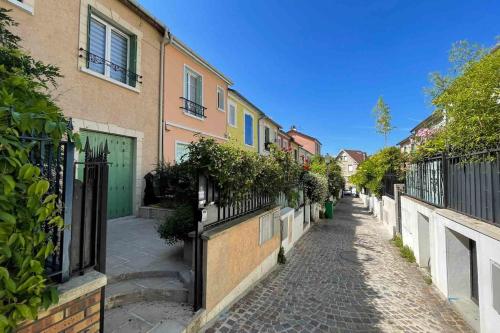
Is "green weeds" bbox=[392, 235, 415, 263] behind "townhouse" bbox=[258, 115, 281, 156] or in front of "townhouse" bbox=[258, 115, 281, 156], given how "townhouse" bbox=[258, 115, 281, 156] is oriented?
in front

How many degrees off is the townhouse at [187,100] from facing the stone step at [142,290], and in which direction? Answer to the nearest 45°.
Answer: approximately 45° to its right

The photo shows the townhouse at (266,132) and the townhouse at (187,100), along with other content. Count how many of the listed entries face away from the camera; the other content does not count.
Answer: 0

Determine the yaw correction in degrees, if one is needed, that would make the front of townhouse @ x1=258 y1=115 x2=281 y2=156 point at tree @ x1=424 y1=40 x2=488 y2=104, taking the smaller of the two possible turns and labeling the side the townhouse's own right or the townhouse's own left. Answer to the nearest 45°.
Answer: approximately 45° to the townhouse's own right

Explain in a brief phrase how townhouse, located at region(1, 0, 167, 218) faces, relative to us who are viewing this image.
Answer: facing the viewer and to the right of the viewer

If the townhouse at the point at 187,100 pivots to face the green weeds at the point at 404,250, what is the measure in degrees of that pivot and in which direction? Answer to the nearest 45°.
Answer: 0° — it already faces it

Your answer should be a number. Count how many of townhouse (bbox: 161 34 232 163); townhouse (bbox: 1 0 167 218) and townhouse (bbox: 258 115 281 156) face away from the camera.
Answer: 0

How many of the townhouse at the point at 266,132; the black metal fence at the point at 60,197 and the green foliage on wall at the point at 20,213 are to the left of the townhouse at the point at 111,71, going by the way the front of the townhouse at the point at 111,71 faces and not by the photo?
1

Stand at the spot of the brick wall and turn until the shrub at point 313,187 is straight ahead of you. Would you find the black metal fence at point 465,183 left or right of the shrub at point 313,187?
right

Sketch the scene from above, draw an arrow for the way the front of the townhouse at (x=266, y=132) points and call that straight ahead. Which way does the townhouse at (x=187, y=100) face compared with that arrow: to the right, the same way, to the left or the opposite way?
the same way

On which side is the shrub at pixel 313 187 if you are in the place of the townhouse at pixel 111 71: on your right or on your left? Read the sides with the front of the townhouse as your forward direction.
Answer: on your left

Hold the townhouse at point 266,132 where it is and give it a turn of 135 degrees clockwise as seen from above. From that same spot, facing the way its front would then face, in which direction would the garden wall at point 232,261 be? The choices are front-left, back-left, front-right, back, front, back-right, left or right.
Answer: left

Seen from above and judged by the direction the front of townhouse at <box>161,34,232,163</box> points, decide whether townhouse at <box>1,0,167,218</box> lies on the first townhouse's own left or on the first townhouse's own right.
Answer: on the first townhouse's own right

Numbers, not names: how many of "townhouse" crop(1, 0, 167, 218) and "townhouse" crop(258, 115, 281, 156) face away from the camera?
0

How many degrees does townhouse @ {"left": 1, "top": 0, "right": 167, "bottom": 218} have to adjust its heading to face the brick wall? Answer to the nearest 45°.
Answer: approximately 45° to its right

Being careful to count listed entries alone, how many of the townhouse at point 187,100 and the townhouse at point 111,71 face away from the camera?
0

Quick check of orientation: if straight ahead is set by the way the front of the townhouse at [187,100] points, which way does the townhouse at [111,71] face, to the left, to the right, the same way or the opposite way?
the same way

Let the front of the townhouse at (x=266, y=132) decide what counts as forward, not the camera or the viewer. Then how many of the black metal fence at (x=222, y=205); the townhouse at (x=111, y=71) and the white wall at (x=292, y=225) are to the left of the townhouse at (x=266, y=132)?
0

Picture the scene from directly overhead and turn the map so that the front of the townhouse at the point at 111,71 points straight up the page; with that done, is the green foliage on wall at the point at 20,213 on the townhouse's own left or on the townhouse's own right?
on the townhouse's own right

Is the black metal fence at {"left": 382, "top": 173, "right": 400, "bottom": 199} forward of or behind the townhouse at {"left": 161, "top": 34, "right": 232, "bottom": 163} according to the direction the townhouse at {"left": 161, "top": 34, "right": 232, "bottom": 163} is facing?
forward
